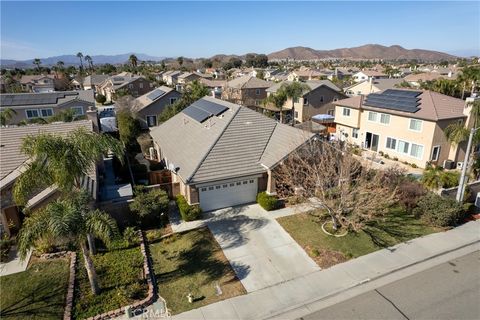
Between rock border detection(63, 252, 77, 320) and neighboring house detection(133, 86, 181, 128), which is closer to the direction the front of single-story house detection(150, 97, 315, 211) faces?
the rock border

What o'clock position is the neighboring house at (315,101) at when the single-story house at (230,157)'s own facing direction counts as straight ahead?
The neighboring house is roughly at 7 o'clock from the single-story house.

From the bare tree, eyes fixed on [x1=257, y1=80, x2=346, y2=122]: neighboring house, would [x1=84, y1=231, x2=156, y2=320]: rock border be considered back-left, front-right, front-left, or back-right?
back-left
